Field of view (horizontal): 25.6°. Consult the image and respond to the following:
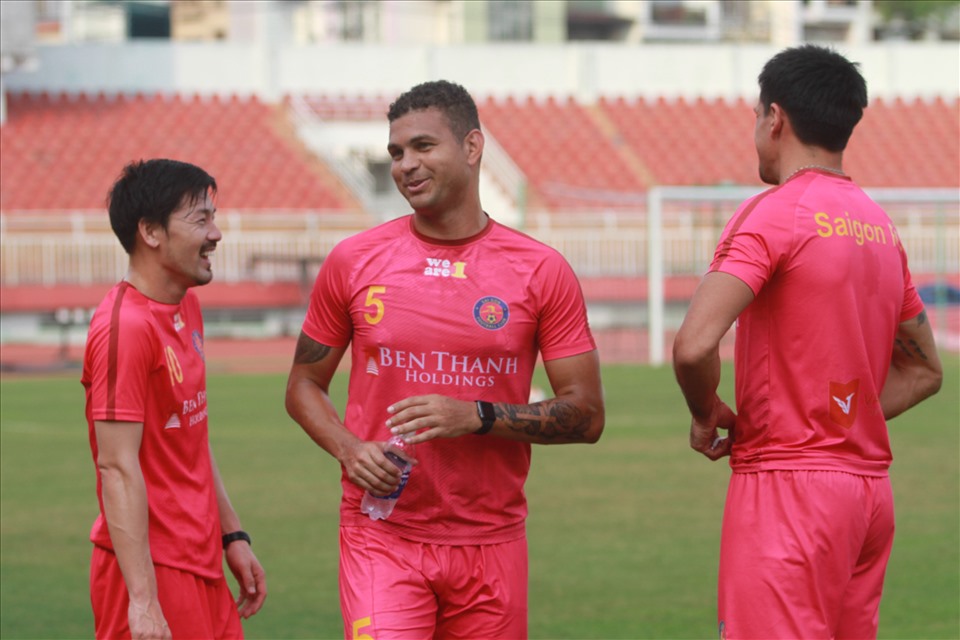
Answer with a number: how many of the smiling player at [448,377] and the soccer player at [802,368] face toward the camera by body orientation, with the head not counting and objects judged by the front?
1

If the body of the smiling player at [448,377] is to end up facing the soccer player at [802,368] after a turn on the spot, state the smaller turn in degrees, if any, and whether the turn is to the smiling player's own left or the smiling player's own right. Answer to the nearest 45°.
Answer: approximately 45° to the smiling player's own left

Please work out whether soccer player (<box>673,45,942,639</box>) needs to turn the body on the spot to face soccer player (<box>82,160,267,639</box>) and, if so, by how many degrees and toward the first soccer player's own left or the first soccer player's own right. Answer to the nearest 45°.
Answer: approximately 45° to the first soccer player's own left

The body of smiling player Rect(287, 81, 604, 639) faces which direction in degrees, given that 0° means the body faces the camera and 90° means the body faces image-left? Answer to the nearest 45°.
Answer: approximately 0°

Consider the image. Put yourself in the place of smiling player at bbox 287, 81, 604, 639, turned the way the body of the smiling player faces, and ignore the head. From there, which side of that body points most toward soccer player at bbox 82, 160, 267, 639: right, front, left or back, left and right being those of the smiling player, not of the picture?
right

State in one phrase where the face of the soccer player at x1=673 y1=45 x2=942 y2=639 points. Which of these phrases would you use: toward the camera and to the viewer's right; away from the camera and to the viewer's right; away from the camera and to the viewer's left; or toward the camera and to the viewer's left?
away from the camera and to the viewer's left

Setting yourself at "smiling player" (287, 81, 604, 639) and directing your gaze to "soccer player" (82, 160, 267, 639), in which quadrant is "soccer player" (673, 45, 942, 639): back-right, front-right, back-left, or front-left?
back-left

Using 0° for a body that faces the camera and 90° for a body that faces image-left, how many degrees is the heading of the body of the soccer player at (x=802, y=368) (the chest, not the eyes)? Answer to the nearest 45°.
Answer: approximately 135°
